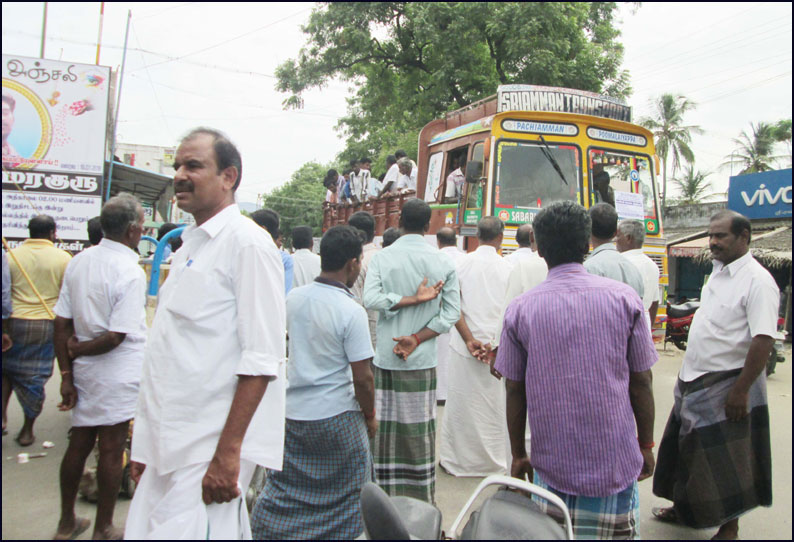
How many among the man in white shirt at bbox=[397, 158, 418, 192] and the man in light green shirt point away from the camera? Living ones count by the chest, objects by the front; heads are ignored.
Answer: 1

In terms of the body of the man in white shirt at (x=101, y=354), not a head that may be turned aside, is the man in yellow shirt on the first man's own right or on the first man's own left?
on the first man's own left

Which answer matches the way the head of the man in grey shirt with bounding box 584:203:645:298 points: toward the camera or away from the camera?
away from the camera

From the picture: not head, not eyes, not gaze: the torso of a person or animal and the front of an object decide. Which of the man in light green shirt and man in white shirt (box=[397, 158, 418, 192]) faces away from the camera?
the man in light green shirt

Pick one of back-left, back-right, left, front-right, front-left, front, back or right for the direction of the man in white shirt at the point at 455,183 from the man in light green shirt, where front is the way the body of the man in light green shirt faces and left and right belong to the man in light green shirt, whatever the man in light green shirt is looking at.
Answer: front

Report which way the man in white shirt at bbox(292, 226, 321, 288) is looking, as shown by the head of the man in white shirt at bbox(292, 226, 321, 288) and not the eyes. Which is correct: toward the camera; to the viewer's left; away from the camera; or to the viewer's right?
away from the camera

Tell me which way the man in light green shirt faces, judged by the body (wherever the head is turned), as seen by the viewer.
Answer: away from the camera

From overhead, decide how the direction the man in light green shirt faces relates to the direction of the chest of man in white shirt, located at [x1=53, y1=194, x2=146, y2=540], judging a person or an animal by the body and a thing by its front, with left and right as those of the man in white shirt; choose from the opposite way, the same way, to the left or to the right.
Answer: the same way

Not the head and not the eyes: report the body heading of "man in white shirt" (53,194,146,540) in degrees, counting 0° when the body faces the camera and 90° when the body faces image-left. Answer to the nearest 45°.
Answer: approximately 225°

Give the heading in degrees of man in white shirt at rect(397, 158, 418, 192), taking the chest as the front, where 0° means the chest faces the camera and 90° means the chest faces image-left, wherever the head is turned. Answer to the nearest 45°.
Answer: approximately 45°

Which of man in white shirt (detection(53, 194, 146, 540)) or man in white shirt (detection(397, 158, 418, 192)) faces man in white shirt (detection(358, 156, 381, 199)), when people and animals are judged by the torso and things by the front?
man in white shirt (detection(53, 194, 146, 540))

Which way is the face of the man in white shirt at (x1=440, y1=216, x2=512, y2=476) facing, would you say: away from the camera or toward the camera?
away from the camera

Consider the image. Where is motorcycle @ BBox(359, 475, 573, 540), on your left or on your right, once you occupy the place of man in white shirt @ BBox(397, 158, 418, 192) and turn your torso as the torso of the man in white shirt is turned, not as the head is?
on your left
